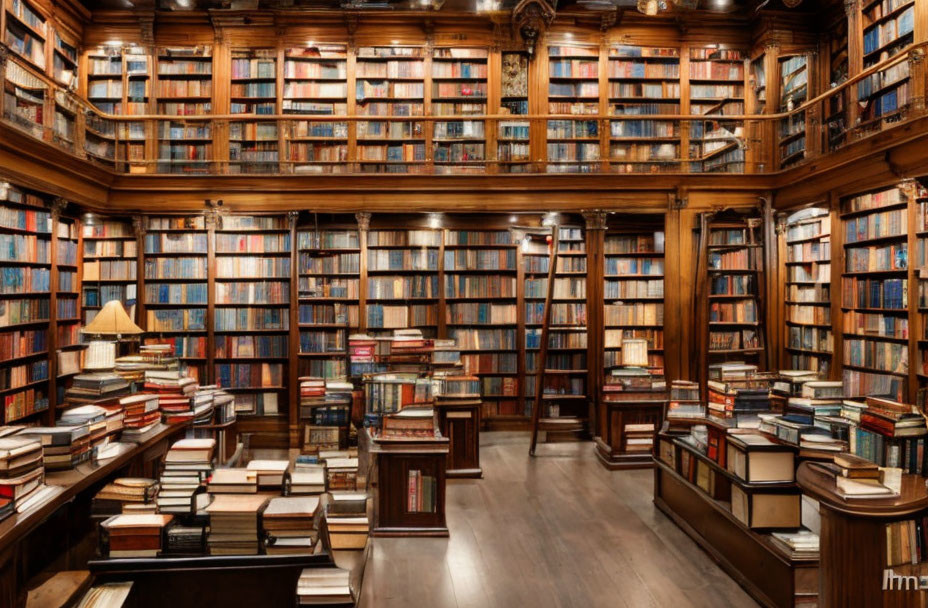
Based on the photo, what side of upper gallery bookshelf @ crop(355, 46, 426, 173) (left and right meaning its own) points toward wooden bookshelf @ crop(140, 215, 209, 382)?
right

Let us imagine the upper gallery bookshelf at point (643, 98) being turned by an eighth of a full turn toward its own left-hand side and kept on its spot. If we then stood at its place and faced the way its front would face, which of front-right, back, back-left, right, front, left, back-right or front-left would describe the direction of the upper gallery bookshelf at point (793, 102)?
front-left

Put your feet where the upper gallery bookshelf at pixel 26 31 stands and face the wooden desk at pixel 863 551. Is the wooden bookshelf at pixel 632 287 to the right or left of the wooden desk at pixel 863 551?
left

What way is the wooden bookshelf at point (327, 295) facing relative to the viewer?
toward the camera

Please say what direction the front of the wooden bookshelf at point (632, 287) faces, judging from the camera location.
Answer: facing the viewer

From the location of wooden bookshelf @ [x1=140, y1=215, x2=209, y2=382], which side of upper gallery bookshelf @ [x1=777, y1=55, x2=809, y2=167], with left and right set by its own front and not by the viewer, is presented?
front

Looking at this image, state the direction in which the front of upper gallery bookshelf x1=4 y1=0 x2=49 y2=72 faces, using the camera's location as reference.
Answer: facing the viewer and to the right of the viewer

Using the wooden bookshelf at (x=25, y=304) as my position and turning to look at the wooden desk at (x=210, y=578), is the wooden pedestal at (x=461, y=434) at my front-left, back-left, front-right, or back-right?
front-left

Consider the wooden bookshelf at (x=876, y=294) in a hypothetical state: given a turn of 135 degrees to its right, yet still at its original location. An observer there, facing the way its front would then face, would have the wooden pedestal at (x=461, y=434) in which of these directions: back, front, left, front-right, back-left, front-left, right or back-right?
back-left

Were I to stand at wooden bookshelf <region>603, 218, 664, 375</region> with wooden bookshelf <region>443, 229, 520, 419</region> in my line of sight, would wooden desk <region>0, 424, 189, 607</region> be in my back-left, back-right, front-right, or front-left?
front-left

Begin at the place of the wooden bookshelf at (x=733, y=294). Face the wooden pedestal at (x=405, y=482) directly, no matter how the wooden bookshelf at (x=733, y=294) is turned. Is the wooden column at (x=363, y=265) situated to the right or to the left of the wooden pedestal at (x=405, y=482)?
right

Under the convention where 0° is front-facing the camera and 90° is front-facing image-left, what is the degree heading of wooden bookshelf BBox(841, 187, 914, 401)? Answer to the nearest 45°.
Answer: approximately 45°

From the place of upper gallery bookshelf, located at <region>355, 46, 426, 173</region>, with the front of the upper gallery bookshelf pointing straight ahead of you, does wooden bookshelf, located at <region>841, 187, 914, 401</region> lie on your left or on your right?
on your left

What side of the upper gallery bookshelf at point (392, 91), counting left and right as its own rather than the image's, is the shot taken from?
front

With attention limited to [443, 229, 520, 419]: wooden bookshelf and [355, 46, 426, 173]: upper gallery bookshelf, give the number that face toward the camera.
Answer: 2

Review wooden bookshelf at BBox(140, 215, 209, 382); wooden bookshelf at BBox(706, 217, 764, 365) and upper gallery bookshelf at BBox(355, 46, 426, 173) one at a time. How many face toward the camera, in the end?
3

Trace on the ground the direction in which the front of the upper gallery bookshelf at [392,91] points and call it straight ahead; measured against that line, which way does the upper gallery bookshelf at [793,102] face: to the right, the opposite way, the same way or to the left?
to the right

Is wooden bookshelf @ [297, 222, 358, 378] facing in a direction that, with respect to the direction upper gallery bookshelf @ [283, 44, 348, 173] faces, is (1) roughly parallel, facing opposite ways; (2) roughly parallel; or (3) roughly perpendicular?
roughly parallel

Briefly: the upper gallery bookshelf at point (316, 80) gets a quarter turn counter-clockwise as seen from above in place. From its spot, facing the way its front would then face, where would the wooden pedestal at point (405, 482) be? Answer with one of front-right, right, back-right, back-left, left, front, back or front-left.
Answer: right
